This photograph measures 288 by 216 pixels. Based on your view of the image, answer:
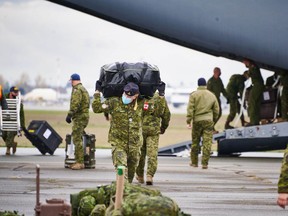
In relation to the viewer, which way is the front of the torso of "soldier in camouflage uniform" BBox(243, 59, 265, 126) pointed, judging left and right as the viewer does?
facing to the left of the viewer

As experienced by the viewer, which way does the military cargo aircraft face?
facing to the right of the viewer

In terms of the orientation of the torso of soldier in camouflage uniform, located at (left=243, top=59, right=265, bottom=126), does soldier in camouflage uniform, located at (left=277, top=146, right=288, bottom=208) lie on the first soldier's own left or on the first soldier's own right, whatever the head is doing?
on the first soldier's own left

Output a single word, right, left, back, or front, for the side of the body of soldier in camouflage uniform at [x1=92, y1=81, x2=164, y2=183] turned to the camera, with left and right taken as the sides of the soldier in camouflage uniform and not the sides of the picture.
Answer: front

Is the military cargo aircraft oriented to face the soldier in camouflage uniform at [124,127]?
no
